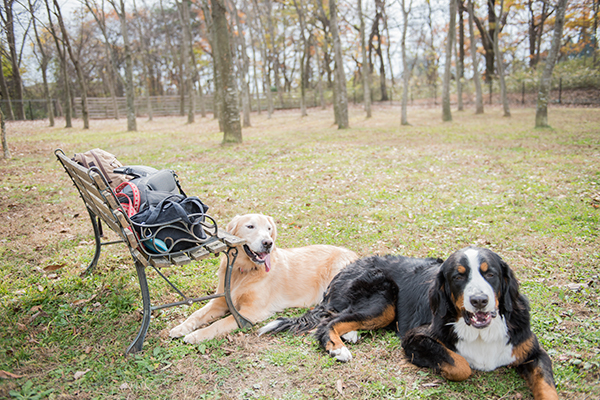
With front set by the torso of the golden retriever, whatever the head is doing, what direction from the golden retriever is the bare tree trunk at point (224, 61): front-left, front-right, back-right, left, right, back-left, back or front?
back-right

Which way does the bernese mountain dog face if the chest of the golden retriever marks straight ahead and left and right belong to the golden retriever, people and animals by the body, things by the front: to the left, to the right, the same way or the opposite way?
to the left

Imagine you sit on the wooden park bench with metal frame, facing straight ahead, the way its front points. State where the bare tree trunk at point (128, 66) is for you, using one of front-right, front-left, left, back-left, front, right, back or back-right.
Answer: front-left

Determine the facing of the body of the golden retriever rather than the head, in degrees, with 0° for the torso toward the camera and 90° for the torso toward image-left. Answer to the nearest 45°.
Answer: approximately 45°

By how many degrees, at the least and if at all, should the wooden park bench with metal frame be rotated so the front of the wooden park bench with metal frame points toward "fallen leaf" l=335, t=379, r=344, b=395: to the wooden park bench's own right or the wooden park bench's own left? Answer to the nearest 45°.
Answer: approximately 90° to the wooden park bench's own right

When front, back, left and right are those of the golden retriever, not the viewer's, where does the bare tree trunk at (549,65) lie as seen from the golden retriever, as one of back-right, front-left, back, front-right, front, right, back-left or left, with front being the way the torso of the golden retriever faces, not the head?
back

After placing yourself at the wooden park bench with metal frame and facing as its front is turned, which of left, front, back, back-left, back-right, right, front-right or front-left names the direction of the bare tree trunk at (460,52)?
front

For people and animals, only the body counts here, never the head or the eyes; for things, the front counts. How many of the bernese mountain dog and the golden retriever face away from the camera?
0

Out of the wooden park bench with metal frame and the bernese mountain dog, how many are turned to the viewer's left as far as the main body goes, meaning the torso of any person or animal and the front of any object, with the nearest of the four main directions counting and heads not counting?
0

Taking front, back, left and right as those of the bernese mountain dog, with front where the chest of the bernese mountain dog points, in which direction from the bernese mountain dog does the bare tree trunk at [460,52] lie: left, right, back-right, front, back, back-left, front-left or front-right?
back-left
